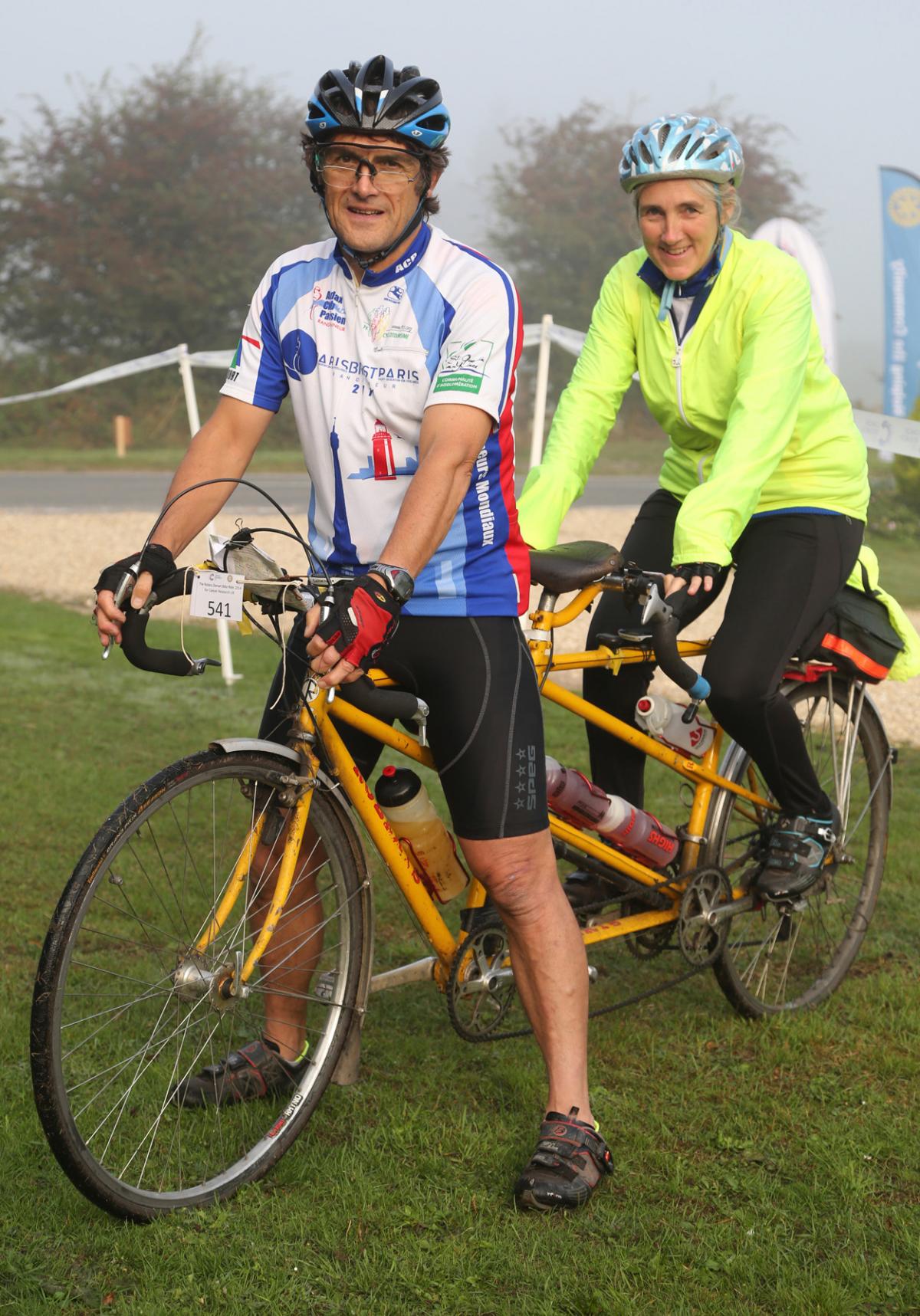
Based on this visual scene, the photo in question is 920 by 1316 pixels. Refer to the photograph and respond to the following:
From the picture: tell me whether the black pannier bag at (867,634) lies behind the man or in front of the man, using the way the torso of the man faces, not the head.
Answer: behind

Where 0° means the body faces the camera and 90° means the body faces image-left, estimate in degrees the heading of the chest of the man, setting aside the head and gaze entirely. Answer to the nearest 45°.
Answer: approximately 45°

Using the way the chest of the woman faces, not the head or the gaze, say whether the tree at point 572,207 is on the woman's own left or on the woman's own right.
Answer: on the woman's own right

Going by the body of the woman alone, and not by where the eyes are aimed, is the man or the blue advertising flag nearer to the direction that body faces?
the man

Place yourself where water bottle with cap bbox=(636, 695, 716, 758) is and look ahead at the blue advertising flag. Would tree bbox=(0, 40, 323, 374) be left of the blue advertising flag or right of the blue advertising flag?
left
